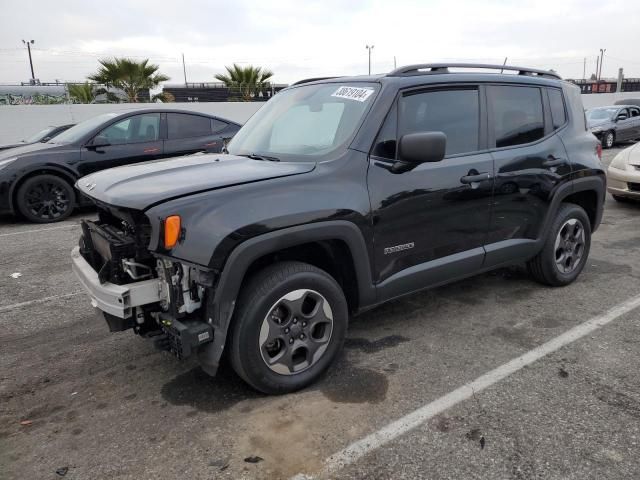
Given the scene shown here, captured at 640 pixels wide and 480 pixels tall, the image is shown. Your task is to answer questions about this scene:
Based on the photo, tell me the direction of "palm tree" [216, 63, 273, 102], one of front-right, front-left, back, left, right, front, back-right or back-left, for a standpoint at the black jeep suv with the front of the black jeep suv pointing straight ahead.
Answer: back-right

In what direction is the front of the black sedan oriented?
to the viewer's left

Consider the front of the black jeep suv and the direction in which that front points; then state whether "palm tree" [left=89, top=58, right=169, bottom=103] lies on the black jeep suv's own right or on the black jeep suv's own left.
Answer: on the black jeep suv's own right

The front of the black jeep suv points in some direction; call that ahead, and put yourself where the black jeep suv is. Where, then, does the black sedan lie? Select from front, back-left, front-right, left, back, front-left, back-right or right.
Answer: right

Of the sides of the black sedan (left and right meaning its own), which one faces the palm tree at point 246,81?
right

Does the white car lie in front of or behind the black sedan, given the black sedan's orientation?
behind

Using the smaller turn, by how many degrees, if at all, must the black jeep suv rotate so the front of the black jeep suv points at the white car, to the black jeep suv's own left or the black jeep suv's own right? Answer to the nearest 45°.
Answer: approximately 180°

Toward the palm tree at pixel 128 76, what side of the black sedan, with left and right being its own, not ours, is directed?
right

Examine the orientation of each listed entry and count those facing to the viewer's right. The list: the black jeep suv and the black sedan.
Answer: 0

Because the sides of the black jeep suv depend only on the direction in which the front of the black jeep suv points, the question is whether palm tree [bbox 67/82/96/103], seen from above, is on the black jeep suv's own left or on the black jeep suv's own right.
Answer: on the black jeep suv's own right

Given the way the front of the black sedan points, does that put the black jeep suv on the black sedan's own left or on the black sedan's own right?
on the black sedan's own left
